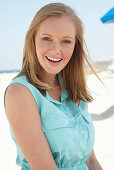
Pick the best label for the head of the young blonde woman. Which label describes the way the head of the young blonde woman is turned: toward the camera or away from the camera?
toward the camera

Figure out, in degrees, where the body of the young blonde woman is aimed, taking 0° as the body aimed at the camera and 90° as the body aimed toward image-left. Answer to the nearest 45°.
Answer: approximately 315°

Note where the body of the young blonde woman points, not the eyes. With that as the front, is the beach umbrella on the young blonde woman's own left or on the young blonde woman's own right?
on the young blonde woman's own left
